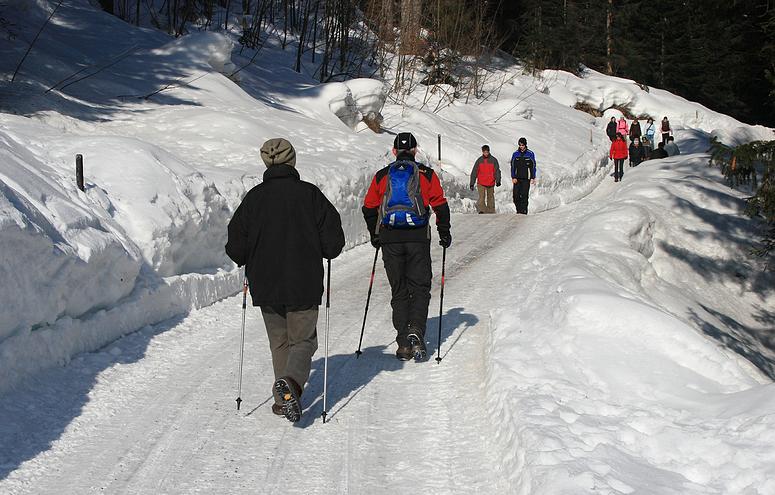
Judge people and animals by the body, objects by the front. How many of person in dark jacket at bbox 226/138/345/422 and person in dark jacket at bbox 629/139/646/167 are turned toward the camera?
1

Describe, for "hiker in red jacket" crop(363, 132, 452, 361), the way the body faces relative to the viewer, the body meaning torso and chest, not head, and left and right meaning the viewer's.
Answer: facing away from the viewer

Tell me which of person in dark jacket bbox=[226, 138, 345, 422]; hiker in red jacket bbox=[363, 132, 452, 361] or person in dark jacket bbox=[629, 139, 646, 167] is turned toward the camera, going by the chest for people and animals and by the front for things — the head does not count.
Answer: person in dark jacket bbox=[629, 139, 646, 167]

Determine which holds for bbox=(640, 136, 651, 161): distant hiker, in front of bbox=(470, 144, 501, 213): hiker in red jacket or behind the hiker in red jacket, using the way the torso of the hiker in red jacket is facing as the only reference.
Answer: behind

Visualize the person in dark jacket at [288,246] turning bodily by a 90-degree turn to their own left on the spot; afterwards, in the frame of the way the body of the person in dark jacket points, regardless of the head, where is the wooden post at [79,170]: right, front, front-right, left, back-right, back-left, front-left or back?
front-right

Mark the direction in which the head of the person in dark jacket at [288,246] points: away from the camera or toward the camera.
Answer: away from the camera

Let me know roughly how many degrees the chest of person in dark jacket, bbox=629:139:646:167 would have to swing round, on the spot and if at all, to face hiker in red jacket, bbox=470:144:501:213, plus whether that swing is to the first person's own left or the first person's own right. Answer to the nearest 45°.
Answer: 0° — they already face them

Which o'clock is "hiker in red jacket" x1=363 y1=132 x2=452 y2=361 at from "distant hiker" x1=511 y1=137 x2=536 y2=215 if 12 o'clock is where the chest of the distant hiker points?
The hiker in red jacket is roughly at 12 o'clock from the distant hiker.

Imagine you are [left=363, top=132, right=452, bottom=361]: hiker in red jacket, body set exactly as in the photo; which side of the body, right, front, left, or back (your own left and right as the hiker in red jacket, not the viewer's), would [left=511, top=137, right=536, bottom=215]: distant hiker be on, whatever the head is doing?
front

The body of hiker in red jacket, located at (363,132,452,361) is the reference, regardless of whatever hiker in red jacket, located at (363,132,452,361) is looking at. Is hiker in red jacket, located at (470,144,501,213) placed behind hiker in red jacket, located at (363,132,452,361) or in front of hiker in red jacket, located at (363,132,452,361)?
in front

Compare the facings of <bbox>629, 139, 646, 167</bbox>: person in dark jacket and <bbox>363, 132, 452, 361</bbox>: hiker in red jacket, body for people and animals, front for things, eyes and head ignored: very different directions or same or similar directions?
very different directions

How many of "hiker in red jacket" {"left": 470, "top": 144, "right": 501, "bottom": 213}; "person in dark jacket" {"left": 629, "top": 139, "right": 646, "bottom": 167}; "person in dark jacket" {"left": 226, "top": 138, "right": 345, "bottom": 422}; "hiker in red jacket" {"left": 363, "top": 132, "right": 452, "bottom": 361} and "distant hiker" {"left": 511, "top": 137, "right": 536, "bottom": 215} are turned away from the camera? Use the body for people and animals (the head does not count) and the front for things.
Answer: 2

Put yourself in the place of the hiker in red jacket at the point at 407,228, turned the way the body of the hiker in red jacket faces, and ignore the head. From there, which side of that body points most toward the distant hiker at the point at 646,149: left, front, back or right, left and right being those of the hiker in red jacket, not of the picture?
front

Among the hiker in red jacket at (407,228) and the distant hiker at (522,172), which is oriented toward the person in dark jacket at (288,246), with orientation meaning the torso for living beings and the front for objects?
the distant hiker

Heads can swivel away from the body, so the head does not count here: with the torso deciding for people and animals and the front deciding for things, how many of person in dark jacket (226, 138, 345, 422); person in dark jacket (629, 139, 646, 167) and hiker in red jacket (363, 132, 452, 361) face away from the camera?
2

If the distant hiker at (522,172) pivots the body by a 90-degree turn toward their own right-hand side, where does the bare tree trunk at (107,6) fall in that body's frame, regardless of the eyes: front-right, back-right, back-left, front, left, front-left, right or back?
front

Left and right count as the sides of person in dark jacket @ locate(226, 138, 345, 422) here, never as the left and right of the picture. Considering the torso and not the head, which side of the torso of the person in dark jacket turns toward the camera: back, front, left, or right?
back

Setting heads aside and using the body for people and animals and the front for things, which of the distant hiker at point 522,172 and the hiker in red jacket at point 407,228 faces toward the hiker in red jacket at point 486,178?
the hiker in red jacket at point 407,228

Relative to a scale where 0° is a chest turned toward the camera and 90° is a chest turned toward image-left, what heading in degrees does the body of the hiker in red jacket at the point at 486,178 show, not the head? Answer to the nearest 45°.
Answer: approximately 0°
